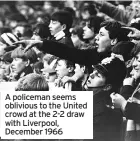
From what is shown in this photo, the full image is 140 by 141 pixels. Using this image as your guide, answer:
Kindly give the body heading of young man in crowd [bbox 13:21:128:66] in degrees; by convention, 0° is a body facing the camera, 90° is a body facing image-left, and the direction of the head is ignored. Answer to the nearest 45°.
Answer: approximately 90°

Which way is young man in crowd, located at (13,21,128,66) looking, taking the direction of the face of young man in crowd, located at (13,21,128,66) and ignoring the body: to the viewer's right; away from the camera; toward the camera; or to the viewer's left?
to the viewer's left
